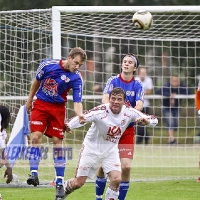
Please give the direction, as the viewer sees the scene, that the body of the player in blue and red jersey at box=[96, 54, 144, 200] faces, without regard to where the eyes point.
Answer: toward the camera

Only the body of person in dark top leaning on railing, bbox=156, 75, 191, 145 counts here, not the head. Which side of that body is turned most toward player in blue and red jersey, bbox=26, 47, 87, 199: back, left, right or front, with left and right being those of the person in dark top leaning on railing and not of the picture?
front

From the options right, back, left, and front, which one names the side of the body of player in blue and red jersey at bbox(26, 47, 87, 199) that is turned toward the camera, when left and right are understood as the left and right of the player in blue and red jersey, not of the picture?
front

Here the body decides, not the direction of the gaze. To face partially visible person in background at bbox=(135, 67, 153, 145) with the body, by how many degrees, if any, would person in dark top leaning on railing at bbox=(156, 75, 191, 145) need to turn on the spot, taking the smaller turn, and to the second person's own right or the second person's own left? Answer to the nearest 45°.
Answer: approximately 135° to the second person's own right

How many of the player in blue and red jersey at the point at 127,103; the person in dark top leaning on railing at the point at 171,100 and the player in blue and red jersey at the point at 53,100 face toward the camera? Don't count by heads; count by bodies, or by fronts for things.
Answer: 3

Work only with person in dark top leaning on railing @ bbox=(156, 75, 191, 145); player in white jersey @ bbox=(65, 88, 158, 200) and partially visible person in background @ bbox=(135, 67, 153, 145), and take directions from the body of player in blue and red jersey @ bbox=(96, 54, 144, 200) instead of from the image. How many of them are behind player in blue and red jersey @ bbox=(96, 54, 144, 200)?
2

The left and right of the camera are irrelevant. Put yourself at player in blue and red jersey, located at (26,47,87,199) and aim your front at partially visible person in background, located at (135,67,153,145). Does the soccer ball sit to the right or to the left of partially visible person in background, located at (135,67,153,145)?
right

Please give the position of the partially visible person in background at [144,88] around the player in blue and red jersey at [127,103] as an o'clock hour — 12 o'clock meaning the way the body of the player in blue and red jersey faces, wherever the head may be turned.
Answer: The partially visible person in background is roughly at 6 o'clock from the player in blue and red jersey.
